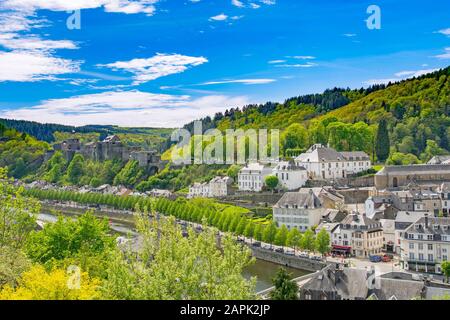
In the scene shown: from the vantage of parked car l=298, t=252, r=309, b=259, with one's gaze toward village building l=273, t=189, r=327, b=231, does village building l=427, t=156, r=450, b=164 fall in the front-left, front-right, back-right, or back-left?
front-right

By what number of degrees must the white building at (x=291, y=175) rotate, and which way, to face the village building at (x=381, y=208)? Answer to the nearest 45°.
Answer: approximately 90° to its left

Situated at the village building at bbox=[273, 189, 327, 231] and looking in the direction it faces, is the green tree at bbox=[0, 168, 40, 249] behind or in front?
in front

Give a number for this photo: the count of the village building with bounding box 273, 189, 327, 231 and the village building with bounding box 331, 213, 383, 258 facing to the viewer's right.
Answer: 0

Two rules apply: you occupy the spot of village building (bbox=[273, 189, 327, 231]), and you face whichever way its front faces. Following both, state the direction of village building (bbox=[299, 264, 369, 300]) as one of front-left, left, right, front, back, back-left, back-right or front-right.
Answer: front-left

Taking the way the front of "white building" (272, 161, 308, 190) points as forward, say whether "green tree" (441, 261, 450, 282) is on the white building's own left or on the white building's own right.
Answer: on the white building's own left

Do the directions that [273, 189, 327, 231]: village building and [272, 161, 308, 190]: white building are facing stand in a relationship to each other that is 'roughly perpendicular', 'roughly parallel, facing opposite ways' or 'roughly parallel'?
roughly parallel

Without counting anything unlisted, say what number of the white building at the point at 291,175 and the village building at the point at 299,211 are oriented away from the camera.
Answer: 0

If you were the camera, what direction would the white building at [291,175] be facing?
facing the viewer and to the left of the viewer

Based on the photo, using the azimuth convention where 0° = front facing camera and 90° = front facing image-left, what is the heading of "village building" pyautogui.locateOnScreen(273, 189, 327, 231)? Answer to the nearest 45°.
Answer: approximately 45°

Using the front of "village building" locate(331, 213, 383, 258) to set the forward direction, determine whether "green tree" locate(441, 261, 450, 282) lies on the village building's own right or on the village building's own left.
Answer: on the village building's own left

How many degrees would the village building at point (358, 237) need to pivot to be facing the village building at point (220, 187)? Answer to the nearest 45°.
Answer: approximately 90° to its right

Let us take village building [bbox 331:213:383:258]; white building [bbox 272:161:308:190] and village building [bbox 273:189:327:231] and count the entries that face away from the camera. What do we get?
0

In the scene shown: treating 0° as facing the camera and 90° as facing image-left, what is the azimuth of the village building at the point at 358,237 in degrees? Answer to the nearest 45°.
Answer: approximately 45°

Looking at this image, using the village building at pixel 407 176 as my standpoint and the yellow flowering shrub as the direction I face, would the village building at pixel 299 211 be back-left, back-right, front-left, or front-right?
front-right

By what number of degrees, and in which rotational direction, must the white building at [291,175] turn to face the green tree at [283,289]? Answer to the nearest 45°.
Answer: approximately 45° to its left
